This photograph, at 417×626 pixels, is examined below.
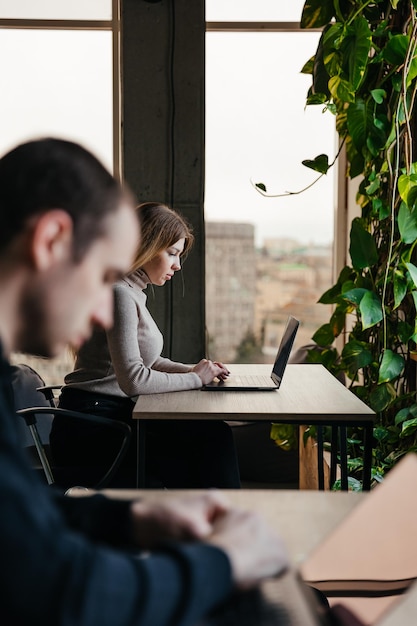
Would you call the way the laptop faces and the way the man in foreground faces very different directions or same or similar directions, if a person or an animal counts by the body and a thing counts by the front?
very different directions

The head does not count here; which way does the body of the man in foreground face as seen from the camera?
to the viewer's right

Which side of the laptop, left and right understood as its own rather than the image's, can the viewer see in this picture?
left

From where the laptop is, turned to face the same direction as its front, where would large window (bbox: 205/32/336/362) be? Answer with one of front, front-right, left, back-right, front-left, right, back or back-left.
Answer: right

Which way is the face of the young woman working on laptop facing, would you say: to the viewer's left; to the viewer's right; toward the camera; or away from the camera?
to the viewer's right

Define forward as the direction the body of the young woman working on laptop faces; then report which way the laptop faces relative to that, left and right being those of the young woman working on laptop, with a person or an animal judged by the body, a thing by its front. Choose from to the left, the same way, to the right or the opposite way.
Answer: the opposite way

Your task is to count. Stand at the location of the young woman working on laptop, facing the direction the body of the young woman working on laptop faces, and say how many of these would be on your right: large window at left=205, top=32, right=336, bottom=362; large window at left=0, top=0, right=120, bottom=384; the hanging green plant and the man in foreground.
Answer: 1

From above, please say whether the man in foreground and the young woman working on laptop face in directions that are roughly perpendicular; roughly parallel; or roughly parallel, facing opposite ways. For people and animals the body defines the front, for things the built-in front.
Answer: roughly parallel

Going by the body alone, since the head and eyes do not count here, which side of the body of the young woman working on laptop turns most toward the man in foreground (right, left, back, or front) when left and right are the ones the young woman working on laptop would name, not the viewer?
right

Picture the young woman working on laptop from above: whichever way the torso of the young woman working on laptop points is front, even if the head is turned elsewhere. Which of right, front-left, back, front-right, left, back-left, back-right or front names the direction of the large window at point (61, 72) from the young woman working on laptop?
left

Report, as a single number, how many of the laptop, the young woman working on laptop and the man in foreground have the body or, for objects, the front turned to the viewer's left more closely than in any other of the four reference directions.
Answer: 1

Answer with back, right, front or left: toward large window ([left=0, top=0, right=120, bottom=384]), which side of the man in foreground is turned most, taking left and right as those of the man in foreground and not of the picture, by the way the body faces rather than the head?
left

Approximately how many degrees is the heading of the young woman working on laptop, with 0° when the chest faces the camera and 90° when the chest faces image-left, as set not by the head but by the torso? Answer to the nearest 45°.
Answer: approximately 270°

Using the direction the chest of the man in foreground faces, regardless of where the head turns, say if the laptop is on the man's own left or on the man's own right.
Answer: on the man's own left
